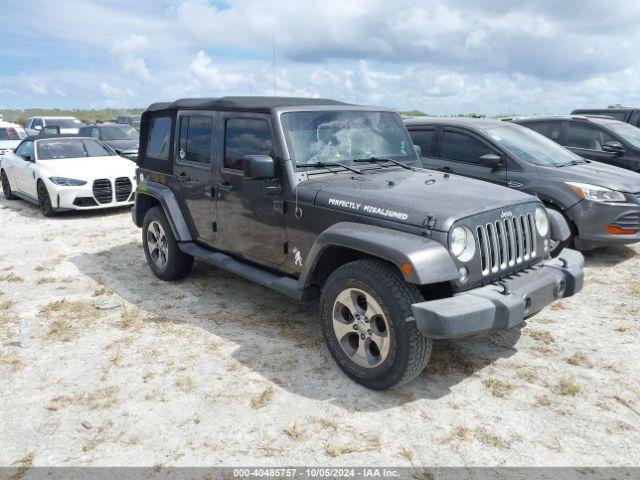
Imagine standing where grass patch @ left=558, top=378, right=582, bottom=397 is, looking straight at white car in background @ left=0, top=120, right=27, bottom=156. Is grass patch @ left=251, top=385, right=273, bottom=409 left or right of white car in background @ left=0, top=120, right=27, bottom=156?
left

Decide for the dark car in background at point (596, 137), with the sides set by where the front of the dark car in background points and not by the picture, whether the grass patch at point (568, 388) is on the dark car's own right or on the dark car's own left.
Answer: on the dark car's own right

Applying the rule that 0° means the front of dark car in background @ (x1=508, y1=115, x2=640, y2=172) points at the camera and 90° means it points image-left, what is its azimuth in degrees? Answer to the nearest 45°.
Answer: approximately 315°

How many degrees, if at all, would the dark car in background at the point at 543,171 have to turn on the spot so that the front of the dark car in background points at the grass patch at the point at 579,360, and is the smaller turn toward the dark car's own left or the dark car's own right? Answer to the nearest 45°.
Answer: approximately 45° to the dark car's own right

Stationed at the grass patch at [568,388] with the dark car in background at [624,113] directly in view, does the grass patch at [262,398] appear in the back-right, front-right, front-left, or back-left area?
back-left

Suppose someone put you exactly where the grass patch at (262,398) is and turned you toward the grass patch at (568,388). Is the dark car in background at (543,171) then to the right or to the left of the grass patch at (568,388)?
left

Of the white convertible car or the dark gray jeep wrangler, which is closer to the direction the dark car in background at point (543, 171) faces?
the dark gray jeep wrangler
